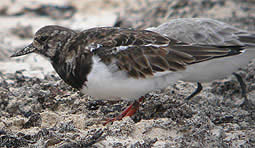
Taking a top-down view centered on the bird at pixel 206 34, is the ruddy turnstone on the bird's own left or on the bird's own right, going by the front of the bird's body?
on the bird's own left

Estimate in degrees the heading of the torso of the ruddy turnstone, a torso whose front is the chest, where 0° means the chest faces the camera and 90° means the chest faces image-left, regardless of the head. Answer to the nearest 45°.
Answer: approximately 90°

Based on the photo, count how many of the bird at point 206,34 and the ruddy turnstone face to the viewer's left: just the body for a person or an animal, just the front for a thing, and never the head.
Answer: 2

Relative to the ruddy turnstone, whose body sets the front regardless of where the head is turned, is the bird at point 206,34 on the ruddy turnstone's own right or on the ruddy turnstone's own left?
on the ruddy turnstone's own right

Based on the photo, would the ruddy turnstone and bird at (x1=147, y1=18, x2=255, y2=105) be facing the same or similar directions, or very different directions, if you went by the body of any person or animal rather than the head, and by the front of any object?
same or similar directions

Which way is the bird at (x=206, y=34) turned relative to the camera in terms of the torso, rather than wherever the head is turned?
to the viewer's left
